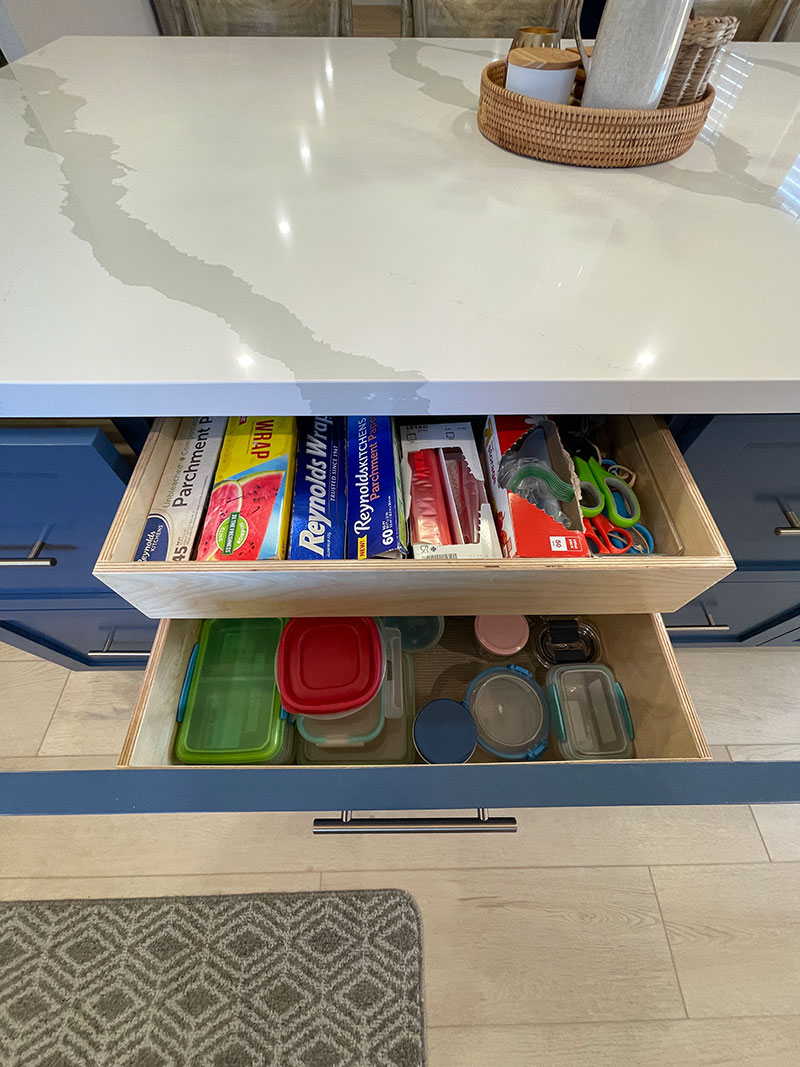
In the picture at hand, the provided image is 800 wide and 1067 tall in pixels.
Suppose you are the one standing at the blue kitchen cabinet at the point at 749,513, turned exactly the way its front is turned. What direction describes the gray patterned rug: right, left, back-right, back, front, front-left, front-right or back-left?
right

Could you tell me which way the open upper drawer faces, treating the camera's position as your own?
facing the viewer

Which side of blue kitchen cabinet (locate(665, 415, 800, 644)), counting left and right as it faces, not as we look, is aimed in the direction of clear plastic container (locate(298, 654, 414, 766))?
right

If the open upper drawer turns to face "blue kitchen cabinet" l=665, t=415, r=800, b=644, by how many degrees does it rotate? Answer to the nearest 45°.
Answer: approximately 90° to its left

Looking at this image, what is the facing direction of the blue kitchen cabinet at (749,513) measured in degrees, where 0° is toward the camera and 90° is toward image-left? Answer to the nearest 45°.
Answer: approximately 0°

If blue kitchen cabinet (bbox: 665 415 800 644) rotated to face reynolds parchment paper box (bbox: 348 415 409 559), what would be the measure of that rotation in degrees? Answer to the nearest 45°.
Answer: approximately 45° to its right

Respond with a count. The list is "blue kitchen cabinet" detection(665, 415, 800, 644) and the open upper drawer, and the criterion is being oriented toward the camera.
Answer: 2
